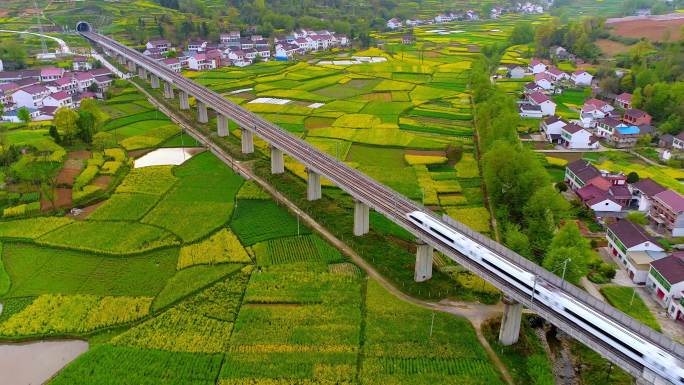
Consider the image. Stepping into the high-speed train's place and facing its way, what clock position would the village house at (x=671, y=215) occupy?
The village house is roughly at 2 o'clock from the high-speed train.

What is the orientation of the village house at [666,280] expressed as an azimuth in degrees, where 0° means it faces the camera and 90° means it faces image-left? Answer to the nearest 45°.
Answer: approximately 45°

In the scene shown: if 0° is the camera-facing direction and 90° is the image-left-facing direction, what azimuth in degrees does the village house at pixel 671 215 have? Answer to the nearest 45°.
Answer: approximately 45°

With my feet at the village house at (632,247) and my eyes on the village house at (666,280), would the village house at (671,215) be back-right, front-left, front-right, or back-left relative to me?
back-left

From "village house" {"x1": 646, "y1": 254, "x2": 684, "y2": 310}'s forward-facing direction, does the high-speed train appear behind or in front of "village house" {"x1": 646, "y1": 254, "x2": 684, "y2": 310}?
in front

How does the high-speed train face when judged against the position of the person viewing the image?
facing away from the viewer and to the left of the viewer

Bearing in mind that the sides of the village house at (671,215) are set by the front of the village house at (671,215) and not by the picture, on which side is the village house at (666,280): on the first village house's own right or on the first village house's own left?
on the first village house's own left
